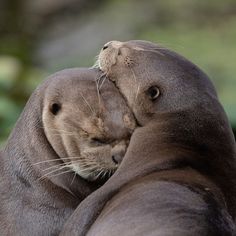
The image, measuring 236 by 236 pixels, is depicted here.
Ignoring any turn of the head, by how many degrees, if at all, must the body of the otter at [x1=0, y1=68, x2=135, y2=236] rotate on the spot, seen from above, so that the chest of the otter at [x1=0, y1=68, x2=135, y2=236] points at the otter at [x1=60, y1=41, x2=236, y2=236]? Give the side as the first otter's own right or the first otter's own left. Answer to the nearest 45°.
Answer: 0° — it already faces it

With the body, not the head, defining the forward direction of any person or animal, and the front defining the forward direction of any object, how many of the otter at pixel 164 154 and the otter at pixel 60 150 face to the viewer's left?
1

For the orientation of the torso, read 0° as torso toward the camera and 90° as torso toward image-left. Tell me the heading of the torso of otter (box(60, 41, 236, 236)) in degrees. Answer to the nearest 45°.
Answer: approximately 90°
